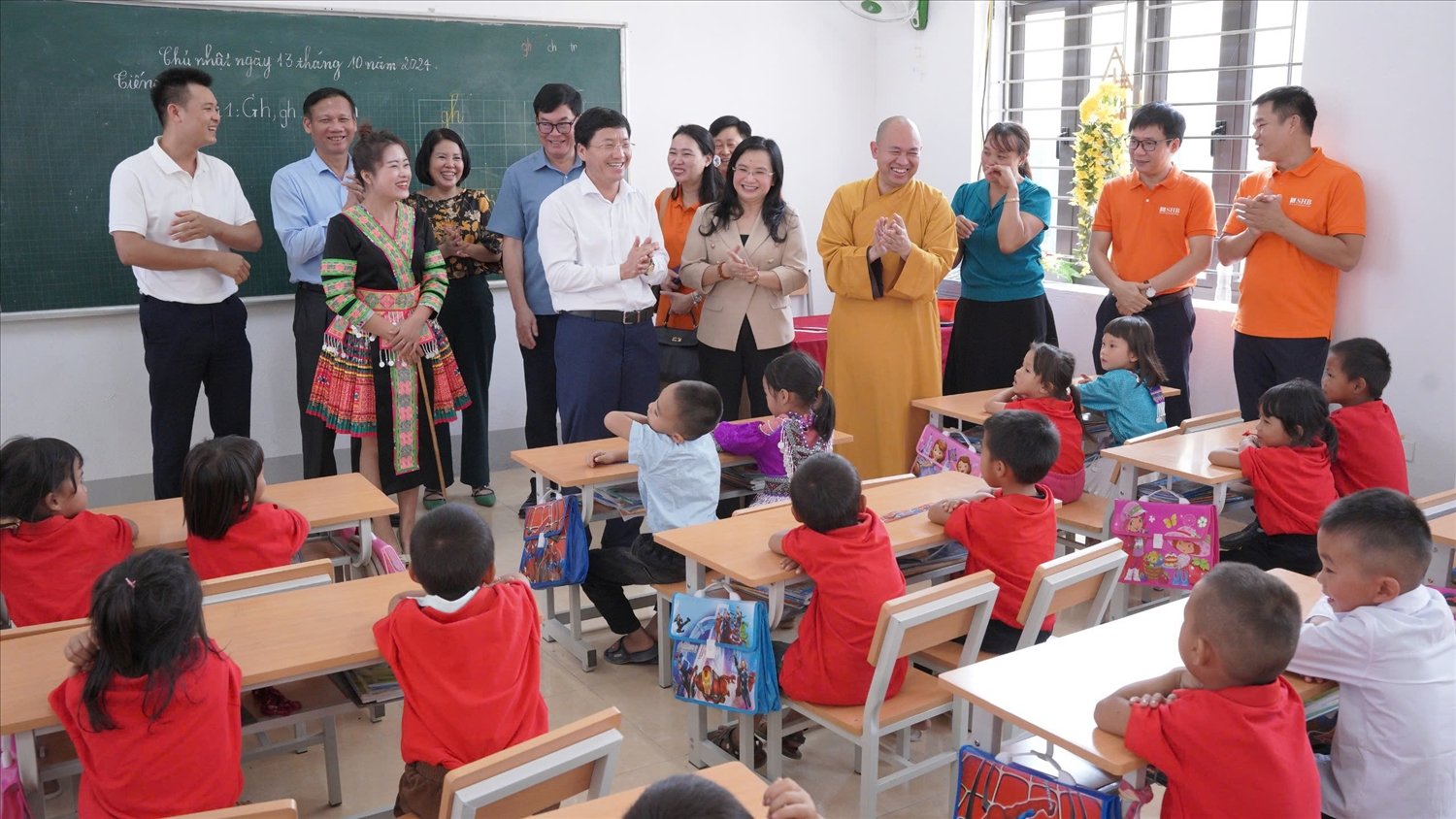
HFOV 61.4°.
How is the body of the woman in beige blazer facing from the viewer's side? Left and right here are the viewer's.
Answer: facing the viewer

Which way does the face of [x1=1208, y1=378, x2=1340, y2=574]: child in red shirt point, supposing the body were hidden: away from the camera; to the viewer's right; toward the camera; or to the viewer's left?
to the viewer's left

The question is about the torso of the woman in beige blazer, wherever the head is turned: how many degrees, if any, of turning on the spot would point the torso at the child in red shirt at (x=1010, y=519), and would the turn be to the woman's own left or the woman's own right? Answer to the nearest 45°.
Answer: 0° — they already face them

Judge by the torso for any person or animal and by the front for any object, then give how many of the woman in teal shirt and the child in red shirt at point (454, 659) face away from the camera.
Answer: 1

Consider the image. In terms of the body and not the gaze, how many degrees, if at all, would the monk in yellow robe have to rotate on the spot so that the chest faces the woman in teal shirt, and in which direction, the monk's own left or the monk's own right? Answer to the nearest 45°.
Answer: approximately 135° to the monk's own left

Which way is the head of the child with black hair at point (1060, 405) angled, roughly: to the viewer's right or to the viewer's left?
to the viewer's left

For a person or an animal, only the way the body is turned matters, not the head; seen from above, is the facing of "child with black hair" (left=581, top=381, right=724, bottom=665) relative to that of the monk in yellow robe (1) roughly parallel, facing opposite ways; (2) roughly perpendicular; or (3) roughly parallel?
roughly perpendicular

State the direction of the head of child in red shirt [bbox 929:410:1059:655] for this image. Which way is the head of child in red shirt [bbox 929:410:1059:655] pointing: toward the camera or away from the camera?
away from the camera

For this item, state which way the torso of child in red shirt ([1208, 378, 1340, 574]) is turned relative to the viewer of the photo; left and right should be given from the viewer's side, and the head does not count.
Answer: facing to the left of the viewer

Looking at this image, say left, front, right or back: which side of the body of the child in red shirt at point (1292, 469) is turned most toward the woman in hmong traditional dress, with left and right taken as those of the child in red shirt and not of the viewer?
front

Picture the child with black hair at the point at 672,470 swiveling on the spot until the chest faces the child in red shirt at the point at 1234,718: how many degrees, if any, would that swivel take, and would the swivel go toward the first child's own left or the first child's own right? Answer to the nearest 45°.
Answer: approximately 135° to the first child's own left

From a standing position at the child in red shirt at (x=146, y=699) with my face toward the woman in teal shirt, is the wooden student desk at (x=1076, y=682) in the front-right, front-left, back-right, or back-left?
front-right

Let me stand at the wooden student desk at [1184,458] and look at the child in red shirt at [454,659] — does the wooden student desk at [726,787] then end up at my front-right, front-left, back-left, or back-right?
front-left

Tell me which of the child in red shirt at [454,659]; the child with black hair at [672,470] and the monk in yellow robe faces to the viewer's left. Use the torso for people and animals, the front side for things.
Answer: the child with black hair

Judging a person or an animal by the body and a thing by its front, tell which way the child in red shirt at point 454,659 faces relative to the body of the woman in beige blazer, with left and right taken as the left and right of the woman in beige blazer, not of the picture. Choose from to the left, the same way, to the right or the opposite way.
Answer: the opposite way

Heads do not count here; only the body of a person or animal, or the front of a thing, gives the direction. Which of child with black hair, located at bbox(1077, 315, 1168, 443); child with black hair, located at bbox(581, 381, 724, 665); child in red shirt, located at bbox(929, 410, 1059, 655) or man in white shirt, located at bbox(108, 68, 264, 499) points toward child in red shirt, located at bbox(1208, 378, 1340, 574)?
the man in white shirt

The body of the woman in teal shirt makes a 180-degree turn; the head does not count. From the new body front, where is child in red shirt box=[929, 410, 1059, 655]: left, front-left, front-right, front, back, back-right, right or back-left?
back-right
